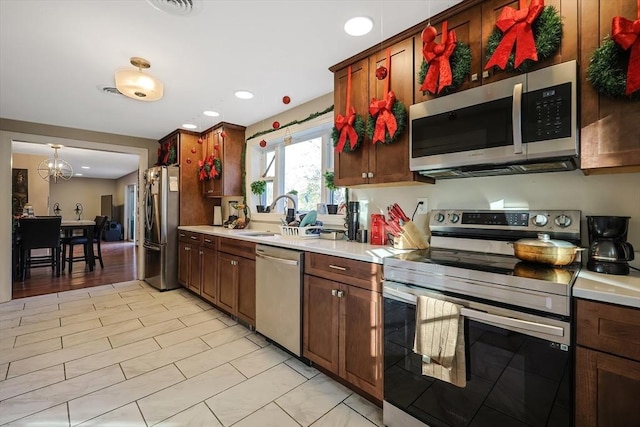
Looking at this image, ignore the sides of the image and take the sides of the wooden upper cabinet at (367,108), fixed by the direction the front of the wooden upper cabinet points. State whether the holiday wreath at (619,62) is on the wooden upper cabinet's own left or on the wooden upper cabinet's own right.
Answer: on the wooden upper cabinet's own left

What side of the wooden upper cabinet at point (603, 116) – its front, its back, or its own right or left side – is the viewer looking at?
front

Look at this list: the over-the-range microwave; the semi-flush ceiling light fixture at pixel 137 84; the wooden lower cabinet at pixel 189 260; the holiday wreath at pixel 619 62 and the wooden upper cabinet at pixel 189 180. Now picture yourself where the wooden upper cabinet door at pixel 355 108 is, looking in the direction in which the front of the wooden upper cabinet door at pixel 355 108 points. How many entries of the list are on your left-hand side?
2

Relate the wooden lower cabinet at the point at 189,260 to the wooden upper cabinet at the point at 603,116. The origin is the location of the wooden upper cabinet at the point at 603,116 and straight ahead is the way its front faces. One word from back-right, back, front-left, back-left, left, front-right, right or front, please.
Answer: right

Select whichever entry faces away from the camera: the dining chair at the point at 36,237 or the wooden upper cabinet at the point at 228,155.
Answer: the dining chair

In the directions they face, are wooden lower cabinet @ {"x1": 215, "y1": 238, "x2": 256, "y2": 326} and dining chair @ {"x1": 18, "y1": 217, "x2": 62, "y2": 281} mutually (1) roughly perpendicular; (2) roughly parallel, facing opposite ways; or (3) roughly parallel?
roughly perpendicular

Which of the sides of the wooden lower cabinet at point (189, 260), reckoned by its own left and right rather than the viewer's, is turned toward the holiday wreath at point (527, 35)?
left

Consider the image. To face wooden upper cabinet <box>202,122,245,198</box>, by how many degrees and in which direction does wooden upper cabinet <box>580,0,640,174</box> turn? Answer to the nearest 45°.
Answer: approximately 90° to its right

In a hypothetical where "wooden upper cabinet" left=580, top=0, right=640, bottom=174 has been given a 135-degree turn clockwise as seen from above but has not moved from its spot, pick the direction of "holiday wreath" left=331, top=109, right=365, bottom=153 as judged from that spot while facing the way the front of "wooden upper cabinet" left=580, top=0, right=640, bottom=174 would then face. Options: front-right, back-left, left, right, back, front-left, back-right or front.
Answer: front-left

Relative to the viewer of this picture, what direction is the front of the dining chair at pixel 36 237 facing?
facing away from the viewer

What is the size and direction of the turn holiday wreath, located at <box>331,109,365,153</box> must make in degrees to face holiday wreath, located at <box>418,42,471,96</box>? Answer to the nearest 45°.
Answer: approximately 90° to its left

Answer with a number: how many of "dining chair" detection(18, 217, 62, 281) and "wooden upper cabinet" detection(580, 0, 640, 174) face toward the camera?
1

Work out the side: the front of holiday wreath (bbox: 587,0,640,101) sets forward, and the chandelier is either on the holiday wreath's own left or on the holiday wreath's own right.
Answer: on the holiday wreath's own right

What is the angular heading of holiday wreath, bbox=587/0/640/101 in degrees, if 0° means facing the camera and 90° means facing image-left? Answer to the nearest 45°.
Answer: approximately 0°

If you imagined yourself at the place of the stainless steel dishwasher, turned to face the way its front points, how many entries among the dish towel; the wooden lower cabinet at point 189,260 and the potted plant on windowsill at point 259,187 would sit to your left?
1
